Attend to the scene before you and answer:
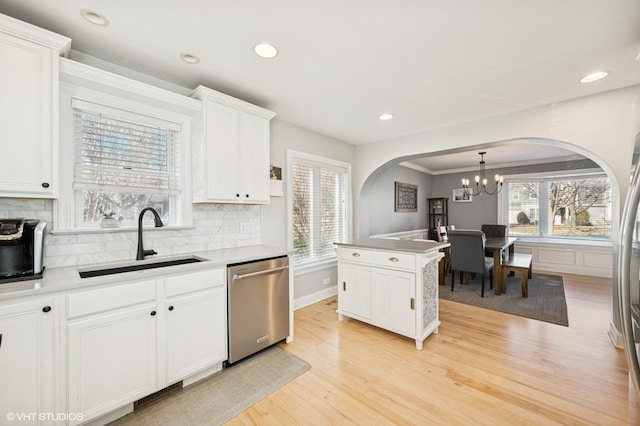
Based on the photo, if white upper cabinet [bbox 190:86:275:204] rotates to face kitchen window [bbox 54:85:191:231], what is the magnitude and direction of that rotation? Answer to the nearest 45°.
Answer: approximately 135° to its right

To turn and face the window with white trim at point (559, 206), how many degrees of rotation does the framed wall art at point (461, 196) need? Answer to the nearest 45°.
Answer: approximately 90° to its left

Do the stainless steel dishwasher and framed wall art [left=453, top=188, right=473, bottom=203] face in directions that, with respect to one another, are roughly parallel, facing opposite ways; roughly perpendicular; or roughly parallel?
roughly perpendicular

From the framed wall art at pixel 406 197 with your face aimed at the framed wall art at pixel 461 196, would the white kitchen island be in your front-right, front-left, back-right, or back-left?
back-right

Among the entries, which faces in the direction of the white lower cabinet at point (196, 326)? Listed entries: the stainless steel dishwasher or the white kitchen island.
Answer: the white kitchen island

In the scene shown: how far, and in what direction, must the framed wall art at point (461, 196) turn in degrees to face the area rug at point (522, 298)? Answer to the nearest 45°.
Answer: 0° — it already faces it

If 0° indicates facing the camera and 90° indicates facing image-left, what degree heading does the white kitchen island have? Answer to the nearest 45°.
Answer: approximately 45°

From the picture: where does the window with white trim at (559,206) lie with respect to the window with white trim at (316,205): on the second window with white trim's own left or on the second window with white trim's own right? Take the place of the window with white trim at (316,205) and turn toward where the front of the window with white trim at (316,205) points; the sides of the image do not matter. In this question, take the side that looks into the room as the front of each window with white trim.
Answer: on the second window with white trim's own left

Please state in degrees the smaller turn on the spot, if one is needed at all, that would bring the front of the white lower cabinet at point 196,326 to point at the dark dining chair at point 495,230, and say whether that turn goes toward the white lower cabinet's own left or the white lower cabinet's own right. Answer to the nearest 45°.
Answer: approximately 45° to the white lower cabinet's own left

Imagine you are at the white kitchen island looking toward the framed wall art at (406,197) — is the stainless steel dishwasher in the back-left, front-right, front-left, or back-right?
back-left

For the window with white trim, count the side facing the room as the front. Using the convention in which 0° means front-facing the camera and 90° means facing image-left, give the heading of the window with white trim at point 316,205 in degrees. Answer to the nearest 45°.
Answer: approximately 315°

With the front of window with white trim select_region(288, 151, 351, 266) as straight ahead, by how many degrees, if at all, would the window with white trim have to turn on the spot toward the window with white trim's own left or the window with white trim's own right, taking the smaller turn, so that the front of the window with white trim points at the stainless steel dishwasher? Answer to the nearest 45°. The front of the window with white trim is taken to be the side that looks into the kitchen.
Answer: approximately 45° to the window with white trim's own right
